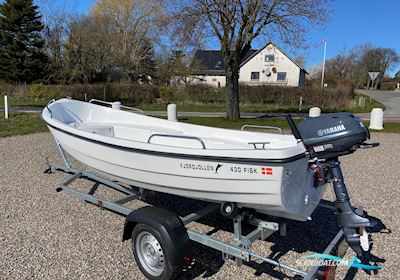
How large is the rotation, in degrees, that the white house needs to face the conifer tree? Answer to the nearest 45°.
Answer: approximately 45° to its right

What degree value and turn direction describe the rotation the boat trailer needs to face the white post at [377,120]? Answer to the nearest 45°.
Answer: approximately 90° to its right

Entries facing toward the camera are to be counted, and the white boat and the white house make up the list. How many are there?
1

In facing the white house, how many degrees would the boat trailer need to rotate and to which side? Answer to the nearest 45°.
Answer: approximately 45° to its right

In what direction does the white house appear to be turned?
toward the camera

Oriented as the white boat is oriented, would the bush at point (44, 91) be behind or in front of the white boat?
in front

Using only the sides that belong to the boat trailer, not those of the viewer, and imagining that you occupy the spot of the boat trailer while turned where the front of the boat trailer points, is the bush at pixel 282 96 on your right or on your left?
on your right

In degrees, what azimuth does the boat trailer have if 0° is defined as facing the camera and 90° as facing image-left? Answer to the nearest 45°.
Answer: approximately 135°

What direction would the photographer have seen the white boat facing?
facing away from the viewer and to the left of the viewer

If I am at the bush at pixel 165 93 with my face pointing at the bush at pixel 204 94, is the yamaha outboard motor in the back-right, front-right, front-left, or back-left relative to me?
front-right

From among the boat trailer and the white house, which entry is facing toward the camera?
the white house

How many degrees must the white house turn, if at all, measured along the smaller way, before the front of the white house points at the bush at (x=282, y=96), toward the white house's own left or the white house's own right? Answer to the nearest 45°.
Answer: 0° — it already faces it

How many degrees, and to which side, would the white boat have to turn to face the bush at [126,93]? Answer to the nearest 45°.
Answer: approximately 45° to its right

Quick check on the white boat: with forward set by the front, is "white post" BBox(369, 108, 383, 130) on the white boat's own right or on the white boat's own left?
on the white boat's own right

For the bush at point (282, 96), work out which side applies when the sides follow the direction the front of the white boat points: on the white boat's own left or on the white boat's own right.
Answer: on the white boat's own right

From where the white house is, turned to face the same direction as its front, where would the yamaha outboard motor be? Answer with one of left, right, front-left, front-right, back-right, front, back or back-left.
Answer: front
